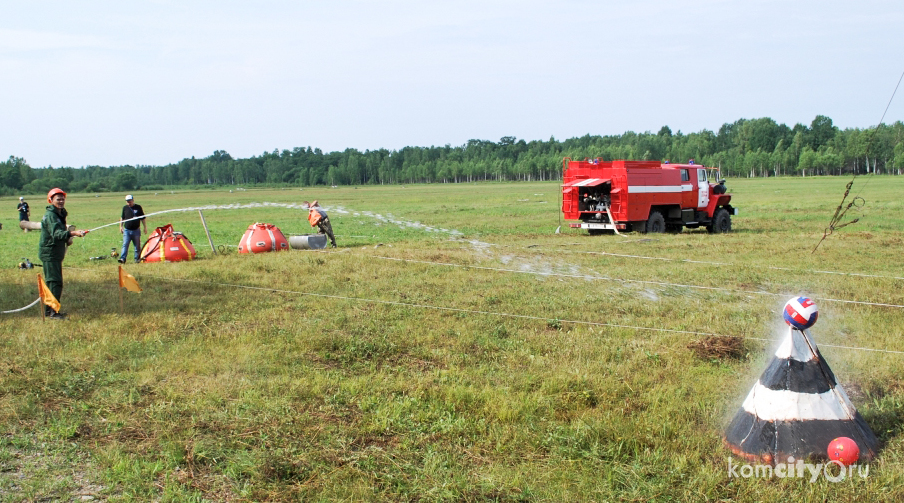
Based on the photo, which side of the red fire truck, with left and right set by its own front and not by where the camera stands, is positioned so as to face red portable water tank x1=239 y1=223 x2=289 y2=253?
back

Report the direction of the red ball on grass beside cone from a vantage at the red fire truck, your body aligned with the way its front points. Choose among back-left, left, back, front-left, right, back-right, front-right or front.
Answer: back-right

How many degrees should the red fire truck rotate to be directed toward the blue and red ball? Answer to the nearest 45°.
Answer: approximately 135° to its right

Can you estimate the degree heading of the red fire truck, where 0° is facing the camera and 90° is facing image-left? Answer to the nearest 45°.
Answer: approximately 225°

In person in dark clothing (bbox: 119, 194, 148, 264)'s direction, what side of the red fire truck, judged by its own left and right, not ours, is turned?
back

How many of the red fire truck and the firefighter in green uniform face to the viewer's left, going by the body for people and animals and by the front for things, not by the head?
0

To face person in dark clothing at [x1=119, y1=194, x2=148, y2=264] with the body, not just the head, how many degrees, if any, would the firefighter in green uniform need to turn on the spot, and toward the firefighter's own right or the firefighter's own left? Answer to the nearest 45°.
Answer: approximately 90° to the firefighter's own left

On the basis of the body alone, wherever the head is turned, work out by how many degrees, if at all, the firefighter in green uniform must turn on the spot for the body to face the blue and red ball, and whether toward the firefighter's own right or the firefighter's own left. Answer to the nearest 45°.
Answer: approximately 45° to the firefighter's own right

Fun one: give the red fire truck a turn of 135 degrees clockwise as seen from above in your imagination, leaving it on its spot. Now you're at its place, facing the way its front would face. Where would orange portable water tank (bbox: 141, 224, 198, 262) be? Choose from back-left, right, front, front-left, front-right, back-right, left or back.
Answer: front-right

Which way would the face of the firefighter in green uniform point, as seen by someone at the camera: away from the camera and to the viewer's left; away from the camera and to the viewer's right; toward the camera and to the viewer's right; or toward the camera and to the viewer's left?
toward the camera and to the viewer's right

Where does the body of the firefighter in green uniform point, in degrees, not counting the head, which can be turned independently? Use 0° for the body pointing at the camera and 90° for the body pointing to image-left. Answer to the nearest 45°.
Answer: approximately 270°

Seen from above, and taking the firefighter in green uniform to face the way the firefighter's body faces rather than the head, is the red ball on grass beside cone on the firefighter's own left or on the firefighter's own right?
on the firefighter's own right
